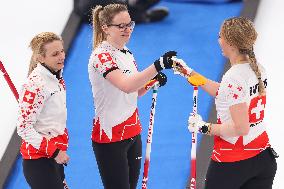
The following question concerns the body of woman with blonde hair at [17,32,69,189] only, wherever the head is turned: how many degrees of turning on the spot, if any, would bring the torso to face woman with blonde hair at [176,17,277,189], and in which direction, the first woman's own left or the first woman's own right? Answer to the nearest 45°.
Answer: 0° — they already face them

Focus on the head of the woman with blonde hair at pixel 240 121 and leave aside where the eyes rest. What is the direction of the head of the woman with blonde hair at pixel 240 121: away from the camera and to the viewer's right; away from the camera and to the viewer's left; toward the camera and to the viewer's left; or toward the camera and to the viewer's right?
away from the camera and to the viewer's left

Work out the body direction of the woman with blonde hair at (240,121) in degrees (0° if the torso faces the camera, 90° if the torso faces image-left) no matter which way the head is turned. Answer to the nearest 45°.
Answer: approximately 135°

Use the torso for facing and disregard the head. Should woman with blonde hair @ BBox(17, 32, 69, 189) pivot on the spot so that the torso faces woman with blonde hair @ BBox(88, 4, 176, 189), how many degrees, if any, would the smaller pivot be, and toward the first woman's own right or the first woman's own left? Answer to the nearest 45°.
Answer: approximately 45° to the first woman's own left

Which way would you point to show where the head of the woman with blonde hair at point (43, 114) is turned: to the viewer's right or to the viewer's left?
to the viewer's right

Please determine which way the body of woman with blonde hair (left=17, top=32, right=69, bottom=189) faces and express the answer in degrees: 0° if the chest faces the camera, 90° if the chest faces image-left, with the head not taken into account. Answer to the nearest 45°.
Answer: approximately 315°

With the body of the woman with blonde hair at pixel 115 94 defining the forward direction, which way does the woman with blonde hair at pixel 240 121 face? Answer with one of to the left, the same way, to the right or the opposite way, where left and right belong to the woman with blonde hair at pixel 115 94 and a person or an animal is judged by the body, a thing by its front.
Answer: the opposite way

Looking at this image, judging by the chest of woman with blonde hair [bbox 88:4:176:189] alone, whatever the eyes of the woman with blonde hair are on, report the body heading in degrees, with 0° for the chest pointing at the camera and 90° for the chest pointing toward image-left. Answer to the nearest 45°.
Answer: approximately 315°
